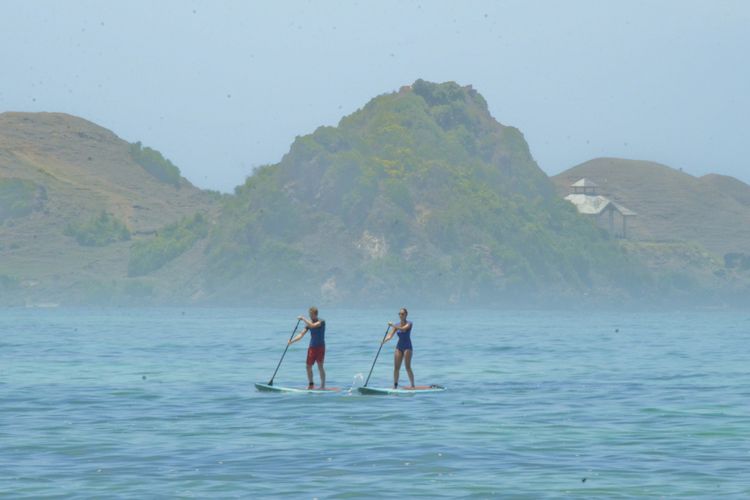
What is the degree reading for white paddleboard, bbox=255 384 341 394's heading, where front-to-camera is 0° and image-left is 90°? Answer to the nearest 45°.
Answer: approximately 90°
